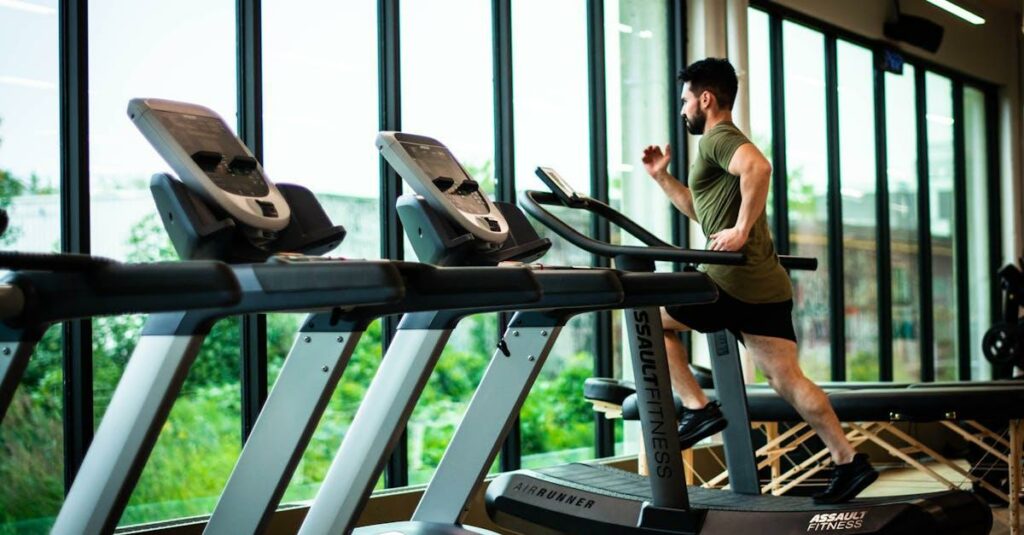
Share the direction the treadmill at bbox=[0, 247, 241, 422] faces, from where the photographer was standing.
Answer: facing to the left of the viewer

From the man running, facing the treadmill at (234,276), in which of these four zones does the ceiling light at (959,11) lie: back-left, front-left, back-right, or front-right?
back-right

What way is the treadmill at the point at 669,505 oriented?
to the viewer's left

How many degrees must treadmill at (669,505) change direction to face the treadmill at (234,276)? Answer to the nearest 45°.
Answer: approximately 45° to its left

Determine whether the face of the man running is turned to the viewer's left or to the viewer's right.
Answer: to the viewer's left

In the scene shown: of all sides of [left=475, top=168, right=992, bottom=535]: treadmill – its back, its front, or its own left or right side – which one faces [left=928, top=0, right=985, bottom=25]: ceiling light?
right

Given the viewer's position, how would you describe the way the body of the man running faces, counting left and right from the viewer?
facing to the left of the viewer

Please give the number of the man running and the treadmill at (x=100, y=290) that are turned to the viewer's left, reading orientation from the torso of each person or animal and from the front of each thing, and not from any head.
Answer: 2
